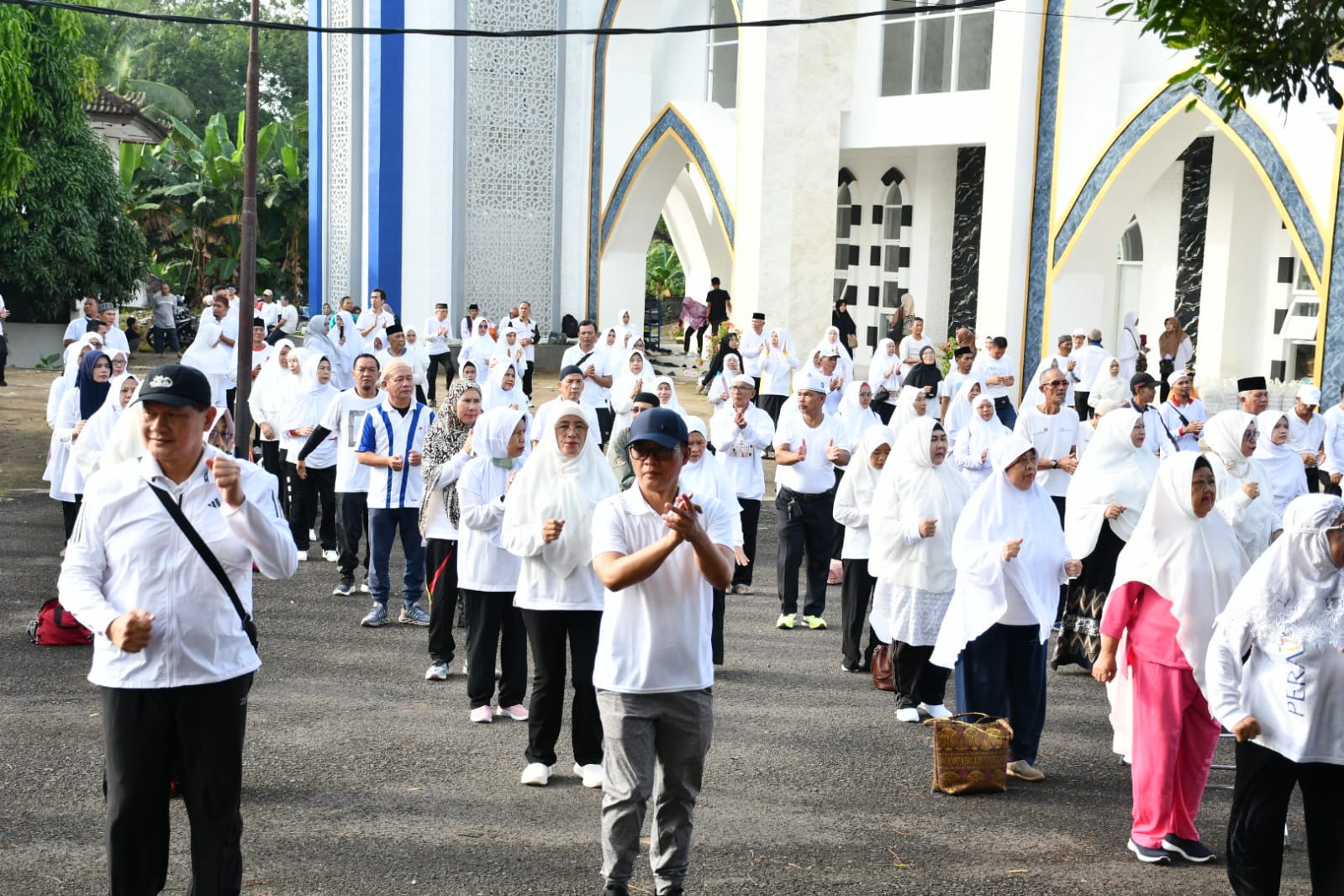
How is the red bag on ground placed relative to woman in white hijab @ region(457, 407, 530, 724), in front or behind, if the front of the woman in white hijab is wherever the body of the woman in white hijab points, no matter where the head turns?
behind

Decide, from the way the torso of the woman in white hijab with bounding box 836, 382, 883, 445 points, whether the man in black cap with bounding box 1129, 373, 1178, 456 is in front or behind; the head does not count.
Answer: in front

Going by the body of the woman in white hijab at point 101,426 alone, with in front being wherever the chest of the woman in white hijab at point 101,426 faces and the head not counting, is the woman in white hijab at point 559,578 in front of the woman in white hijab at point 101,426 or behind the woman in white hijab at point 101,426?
in front

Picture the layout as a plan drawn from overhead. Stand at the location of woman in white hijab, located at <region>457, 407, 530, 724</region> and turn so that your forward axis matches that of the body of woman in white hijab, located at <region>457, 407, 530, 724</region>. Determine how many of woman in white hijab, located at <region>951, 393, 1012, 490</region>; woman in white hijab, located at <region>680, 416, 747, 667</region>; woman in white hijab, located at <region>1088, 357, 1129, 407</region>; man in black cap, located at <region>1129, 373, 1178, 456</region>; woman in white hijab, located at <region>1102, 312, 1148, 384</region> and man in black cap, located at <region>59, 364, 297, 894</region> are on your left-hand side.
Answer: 5

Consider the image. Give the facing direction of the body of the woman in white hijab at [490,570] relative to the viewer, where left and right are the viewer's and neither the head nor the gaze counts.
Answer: facing the viewer and to the right of the viewer
